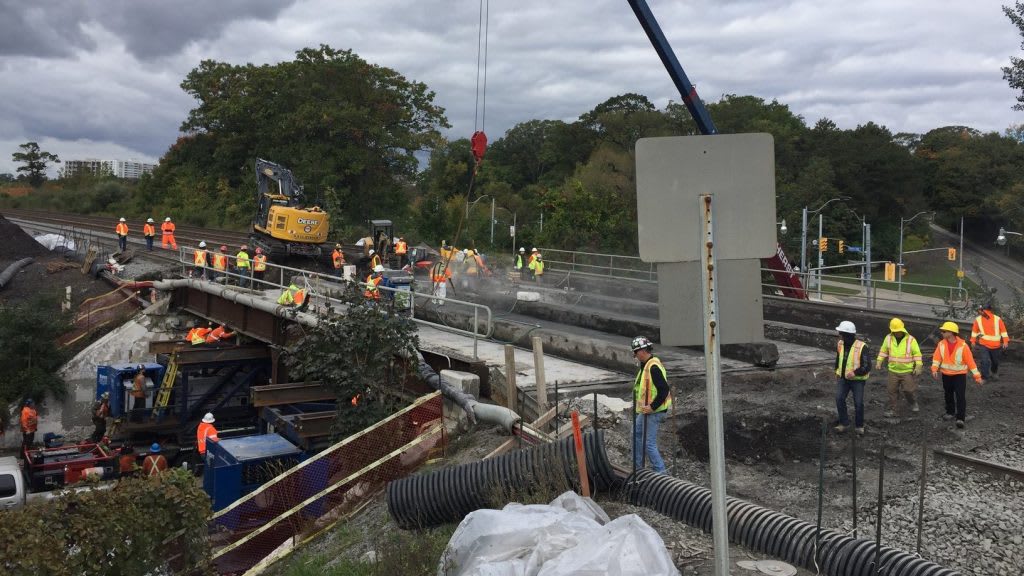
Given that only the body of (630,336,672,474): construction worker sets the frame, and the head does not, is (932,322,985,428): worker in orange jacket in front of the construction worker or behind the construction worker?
behind

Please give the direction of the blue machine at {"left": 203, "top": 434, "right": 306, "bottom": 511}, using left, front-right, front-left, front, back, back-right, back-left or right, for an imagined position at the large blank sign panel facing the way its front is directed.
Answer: front-left

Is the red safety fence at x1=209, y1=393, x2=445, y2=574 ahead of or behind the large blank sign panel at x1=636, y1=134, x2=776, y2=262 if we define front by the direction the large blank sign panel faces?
ahead

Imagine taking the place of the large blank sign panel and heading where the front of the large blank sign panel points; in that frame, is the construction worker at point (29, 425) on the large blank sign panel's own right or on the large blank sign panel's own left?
on the large blank sign panel's own left

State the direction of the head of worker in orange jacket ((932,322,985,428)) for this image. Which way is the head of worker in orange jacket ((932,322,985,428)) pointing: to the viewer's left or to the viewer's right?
to the viewer's left

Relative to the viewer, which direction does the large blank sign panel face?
away from the camera
